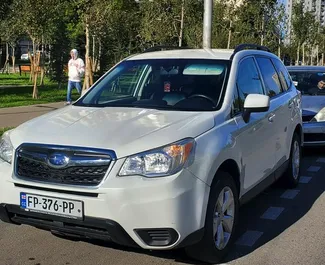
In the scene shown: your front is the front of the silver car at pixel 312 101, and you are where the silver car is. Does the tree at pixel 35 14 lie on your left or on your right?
on your right

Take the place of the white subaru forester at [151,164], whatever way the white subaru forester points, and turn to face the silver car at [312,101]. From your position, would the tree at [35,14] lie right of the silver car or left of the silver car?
left

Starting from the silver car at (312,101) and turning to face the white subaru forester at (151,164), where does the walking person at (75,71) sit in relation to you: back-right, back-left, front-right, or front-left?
back-right

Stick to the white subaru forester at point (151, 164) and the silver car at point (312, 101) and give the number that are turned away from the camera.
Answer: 0

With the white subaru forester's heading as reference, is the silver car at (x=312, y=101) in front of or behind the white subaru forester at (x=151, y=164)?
behind

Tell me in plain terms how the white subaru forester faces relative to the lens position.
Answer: facing the viewer and to the left of the viewer

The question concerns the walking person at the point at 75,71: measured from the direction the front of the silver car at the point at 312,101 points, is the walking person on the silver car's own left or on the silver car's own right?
on the silver car's own right

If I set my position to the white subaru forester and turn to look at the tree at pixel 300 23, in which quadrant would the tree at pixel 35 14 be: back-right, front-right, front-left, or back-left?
front-left

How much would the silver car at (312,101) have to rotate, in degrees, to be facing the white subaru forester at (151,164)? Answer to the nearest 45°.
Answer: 0° — it already faces it

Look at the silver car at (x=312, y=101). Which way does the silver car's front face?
toward the camera

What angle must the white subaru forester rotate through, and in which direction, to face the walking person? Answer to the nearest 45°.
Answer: approximately 135° to its right

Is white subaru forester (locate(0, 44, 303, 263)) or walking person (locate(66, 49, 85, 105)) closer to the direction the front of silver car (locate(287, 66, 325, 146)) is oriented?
the white subaru forester

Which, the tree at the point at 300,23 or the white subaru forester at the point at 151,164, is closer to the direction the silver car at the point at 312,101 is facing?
the white subaru forester

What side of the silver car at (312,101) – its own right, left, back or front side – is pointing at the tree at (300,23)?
back
